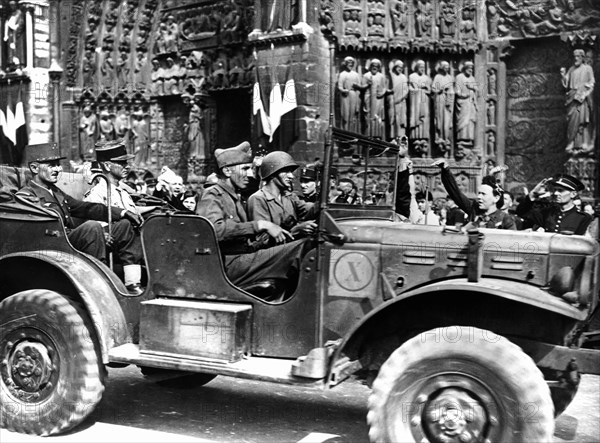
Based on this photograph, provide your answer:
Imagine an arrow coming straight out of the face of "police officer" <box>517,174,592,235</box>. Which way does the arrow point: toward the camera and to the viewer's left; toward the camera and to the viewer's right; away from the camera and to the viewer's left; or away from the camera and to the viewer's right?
toward the camera and to the viewer's left

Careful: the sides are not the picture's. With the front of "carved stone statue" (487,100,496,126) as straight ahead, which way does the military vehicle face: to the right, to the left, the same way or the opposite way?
to the left

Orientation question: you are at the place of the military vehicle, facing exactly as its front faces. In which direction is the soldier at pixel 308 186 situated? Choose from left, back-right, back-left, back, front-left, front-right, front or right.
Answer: left

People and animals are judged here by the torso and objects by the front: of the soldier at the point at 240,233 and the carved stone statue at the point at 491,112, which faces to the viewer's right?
the soldier

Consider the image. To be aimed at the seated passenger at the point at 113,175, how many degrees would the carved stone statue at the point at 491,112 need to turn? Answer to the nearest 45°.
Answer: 0° — it already faces them

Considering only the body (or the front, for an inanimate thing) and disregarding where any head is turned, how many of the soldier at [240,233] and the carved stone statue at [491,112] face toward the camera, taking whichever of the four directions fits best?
1

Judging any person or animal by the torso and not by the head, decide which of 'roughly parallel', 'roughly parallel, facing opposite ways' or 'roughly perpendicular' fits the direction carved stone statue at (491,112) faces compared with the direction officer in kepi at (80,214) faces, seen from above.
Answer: roughly perpendicular

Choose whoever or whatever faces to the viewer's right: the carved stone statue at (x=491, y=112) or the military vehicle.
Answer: the military vehicle

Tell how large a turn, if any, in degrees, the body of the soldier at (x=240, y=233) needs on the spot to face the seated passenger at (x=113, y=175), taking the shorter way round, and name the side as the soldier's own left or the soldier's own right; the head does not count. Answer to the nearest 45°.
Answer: approximately 135° to the soldier's own left

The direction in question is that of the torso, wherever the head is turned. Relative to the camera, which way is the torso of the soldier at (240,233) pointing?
to the viewer's right

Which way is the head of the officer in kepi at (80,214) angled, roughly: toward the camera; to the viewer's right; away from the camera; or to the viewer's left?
to the viewer's right

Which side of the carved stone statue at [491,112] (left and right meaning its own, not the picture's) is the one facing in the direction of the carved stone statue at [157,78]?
right

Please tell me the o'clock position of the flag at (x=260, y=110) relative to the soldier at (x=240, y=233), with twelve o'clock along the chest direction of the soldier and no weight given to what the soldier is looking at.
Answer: The flag is roughly at 9 o'clock from the soldier.

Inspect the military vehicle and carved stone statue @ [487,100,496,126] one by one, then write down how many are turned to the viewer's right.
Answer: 1

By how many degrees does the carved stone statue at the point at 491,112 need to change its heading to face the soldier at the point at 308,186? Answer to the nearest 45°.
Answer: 0° — it already faces them

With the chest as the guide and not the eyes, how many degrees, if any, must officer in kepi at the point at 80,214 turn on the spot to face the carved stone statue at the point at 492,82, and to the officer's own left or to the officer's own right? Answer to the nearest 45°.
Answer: approximately 90° to the officer's own left

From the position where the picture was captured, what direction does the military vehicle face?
facing to the right of the viewer

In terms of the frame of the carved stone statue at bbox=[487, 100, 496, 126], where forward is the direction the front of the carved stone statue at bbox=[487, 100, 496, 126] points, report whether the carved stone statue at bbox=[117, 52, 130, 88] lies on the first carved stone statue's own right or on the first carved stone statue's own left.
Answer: on the first carved stone statue's own right
